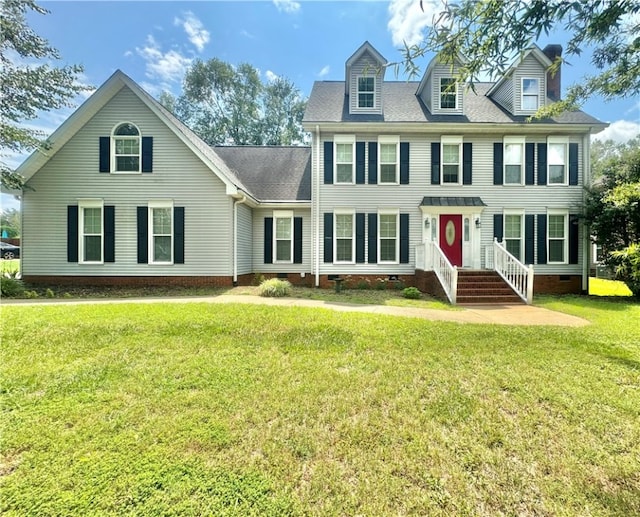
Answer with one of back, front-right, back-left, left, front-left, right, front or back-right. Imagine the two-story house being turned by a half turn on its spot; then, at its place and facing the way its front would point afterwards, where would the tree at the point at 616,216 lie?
right

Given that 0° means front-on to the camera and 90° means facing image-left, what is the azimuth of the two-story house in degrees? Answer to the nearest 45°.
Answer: approximately 0°

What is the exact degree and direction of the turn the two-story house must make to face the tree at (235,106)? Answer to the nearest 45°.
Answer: approximately 135° to its right

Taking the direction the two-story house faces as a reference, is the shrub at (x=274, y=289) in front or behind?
in front

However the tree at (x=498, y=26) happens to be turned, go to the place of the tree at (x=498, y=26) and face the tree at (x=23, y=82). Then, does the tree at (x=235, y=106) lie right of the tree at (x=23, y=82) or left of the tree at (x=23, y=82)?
right

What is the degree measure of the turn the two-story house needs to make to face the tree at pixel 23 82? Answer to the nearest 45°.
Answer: approximately 90° to its right

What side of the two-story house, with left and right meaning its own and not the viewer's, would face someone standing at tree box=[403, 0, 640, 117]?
front
